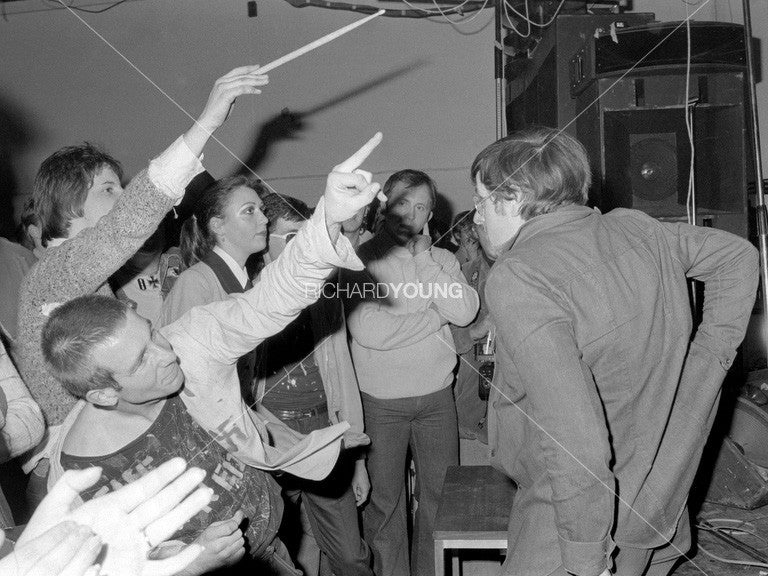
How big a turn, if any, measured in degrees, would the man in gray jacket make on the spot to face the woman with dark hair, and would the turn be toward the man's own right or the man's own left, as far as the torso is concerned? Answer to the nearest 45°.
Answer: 0° — they already face them

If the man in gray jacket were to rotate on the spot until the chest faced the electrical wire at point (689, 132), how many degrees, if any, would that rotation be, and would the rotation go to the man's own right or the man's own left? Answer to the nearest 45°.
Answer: approximately 45° to the man's own right

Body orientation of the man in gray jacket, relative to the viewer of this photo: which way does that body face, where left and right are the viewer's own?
facing away from the viewer and to the left of the viewer

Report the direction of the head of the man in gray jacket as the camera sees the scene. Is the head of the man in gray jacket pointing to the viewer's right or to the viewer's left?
to the viewer's left

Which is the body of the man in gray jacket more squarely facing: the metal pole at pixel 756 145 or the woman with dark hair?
the woman with dark hair

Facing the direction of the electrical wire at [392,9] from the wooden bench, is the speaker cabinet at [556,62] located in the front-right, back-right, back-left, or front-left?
front-right

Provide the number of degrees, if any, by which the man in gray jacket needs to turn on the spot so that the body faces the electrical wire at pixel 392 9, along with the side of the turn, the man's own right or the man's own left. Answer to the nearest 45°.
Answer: approximately 45° to the man's own right

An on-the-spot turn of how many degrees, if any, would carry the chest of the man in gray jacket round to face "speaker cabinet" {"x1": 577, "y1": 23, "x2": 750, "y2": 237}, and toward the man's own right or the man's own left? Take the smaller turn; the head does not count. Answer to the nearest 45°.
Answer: approximately 45° to the man's own right

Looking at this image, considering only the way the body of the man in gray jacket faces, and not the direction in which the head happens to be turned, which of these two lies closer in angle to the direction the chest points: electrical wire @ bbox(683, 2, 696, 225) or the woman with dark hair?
the woman with dark hair

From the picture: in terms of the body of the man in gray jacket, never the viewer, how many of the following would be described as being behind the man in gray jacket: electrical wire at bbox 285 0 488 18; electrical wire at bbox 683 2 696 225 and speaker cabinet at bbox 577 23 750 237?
0

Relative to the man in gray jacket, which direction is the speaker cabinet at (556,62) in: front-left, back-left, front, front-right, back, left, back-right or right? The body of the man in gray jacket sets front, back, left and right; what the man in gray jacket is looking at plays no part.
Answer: front-right
